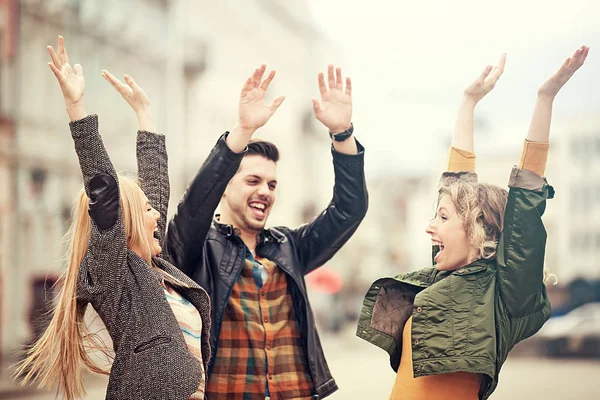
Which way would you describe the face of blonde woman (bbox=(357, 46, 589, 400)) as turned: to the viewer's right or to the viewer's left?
to the viewer's left

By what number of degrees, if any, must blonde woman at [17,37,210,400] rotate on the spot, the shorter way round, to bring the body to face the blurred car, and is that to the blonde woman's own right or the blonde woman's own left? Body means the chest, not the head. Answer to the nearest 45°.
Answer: approximately 45° to the blonde woman's own left

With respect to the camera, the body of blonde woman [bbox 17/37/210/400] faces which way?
to the viewer's right

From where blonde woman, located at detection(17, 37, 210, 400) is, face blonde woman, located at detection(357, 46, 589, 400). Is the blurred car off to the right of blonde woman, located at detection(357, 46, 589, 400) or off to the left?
left

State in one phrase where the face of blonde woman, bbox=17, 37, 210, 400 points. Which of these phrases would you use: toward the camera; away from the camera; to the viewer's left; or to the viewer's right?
to the viewer's right

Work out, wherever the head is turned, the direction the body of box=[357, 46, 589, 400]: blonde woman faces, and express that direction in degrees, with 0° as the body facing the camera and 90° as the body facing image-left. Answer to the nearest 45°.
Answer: approximately 90°

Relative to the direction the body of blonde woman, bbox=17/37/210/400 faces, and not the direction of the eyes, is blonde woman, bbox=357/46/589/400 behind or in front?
in front
